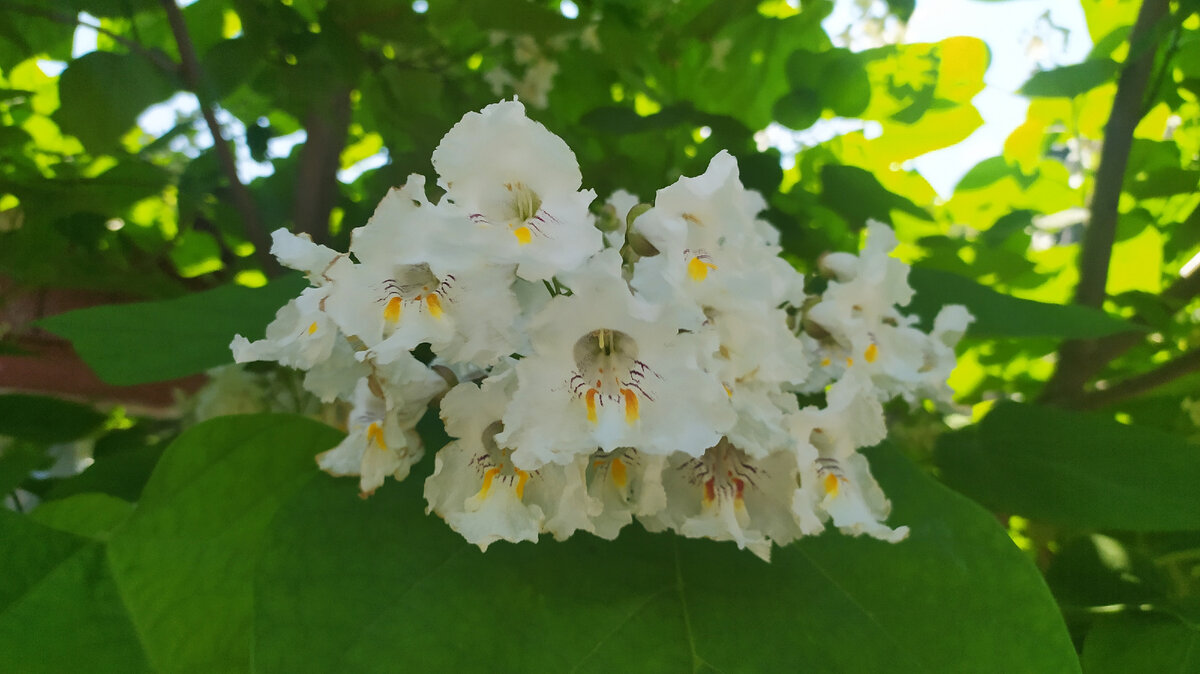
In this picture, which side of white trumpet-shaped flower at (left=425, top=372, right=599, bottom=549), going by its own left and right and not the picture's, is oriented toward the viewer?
front

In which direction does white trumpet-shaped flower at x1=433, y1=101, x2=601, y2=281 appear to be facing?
toward the camera

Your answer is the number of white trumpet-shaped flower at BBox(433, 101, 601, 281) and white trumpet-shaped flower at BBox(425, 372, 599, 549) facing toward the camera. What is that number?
2
